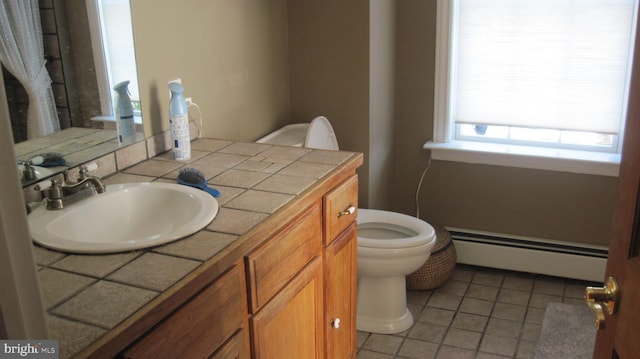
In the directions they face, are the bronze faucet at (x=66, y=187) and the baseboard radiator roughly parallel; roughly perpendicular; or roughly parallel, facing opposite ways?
roughly perpendicular

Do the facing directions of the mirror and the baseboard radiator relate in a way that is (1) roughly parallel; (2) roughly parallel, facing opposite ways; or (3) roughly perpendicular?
roughly perpendicular

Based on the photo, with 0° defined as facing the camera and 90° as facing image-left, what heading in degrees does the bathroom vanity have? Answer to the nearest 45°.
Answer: approximately 315°

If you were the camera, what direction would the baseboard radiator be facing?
facing the viewer

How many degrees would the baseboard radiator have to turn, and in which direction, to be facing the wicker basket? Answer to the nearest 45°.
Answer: approximately 45° to its right

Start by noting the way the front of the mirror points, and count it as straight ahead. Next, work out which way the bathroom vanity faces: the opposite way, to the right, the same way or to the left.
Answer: the same way

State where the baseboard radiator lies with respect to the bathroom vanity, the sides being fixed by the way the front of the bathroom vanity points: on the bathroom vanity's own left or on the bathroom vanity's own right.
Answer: on the bathroom vanity's own left

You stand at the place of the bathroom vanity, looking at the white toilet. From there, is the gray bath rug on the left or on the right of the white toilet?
right

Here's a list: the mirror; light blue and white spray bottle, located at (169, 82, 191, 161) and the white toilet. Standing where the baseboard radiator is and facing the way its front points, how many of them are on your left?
0

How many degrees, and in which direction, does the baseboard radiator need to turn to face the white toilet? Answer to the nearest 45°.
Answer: approximately 45° to its right

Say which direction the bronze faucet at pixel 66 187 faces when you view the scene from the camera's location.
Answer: facing the viewer and to the right of the viewer

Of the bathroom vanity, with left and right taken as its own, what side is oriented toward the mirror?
back

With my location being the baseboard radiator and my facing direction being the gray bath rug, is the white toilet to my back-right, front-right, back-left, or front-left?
front-right

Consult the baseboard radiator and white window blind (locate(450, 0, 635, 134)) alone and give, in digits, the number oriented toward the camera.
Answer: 2
